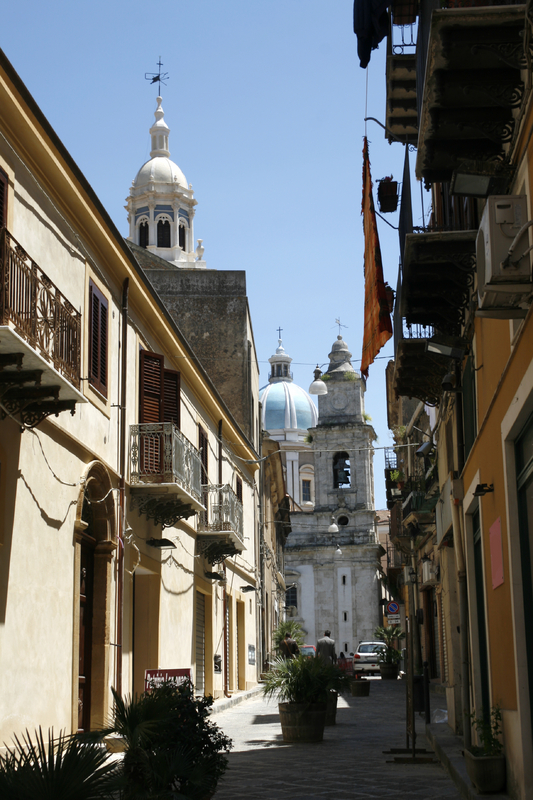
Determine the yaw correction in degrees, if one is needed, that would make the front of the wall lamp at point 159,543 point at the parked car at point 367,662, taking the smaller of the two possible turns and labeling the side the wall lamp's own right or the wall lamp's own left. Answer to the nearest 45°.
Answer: approximately 90° to the wall lamp's own left

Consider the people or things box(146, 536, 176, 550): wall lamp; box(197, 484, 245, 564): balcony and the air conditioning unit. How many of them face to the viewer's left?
1

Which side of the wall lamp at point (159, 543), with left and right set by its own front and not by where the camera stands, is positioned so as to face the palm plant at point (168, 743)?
right

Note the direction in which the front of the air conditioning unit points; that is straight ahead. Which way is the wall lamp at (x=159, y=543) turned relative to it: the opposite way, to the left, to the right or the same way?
the opposite way

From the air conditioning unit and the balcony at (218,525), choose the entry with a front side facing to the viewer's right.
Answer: the balcony

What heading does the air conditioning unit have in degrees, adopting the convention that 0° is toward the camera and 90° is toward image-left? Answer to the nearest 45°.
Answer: approximately 90°

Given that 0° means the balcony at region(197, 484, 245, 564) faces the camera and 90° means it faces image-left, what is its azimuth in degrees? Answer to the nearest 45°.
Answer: approximately 270°

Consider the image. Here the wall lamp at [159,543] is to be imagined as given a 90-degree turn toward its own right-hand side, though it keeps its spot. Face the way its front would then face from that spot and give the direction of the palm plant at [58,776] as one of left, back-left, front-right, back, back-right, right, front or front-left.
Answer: front

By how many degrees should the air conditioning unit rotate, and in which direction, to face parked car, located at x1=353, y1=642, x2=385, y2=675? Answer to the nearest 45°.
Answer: approximately 90° to its right

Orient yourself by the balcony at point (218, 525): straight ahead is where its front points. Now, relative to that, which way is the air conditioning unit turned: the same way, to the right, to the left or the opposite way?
the opposite way

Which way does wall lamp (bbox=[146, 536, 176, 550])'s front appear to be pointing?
to the viewer's right
